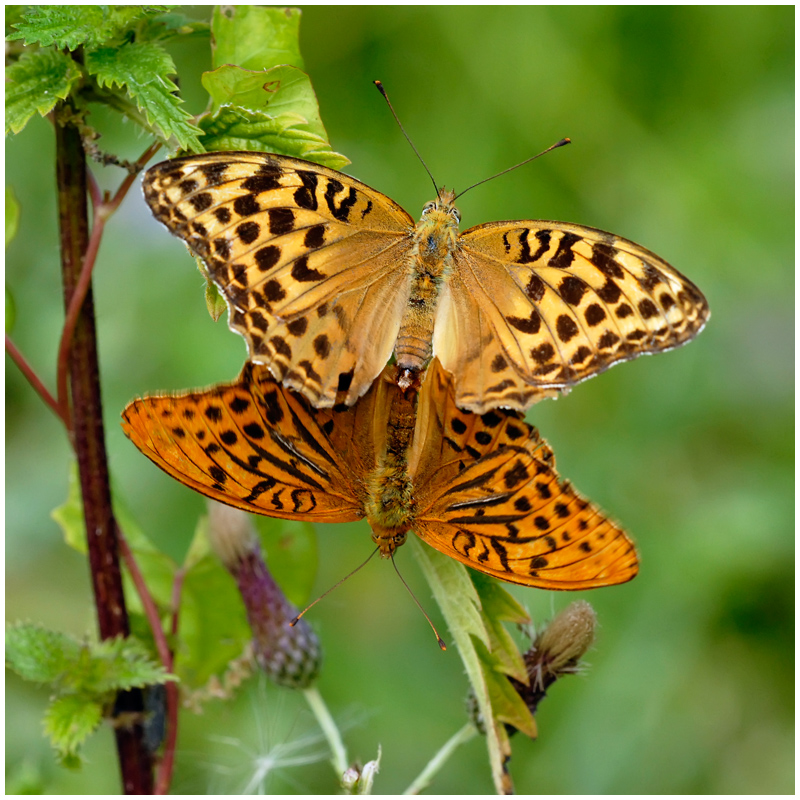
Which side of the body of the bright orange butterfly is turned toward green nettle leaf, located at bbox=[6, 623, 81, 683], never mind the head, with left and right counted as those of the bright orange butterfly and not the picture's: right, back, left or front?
right

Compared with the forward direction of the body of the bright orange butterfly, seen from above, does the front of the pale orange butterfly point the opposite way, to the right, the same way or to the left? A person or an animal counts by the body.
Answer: the opposite way

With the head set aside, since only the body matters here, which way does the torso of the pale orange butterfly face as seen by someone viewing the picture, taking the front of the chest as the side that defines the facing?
away from the camera

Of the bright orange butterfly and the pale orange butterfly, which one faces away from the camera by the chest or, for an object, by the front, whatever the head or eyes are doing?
the pale orange butterfly

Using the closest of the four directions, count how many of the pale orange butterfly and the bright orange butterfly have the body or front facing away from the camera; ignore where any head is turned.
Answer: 1

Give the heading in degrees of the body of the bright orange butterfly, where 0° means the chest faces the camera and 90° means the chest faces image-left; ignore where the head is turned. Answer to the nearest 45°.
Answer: approximately 0°
